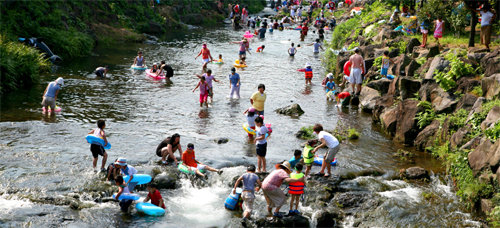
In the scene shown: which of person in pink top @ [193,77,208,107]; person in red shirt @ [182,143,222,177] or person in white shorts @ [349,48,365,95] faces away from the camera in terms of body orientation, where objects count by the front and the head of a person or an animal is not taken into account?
the person in white shorts

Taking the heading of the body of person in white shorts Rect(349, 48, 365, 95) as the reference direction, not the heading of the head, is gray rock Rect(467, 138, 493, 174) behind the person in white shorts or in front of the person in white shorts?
behind

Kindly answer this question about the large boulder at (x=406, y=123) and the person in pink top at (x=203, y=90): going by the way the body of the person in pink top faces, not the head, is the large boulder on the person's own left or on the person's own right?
on the person's own left

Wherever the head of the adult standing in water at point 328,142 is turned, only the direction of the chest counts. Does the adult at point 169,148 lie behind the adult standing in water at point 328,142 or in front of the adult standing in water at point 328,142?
in front

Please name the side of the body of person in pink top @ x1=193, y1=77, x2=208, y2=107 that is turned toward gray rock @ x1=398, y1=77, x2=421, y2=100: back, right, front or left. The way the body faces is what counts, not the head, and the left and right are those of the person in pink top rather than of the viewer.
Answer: left

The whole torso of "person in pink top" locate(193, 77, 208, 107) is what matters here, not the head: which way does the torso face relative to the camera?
toward the camera

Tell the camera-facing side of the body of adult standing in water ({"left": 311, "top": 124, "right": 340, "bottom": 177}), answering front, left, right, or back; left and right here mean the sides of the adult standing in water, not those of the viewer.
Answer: left

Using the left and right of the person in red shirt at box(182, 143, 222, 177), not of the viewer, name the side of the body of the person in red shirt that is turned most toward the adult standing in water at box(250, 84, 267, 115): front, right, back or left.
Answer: left

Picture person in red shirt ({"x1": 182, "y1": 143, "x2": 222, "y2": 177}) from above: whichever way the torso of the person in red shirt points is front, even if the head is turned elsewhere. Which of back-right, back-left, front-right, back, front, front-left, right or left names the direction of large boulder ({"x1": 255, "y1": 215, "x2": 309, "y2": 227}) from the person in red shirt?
front

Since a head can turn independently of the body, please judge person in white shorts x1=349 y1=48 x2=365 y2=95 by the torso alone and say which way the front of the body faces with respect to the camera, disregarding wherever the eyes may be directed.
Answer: away from the camera
